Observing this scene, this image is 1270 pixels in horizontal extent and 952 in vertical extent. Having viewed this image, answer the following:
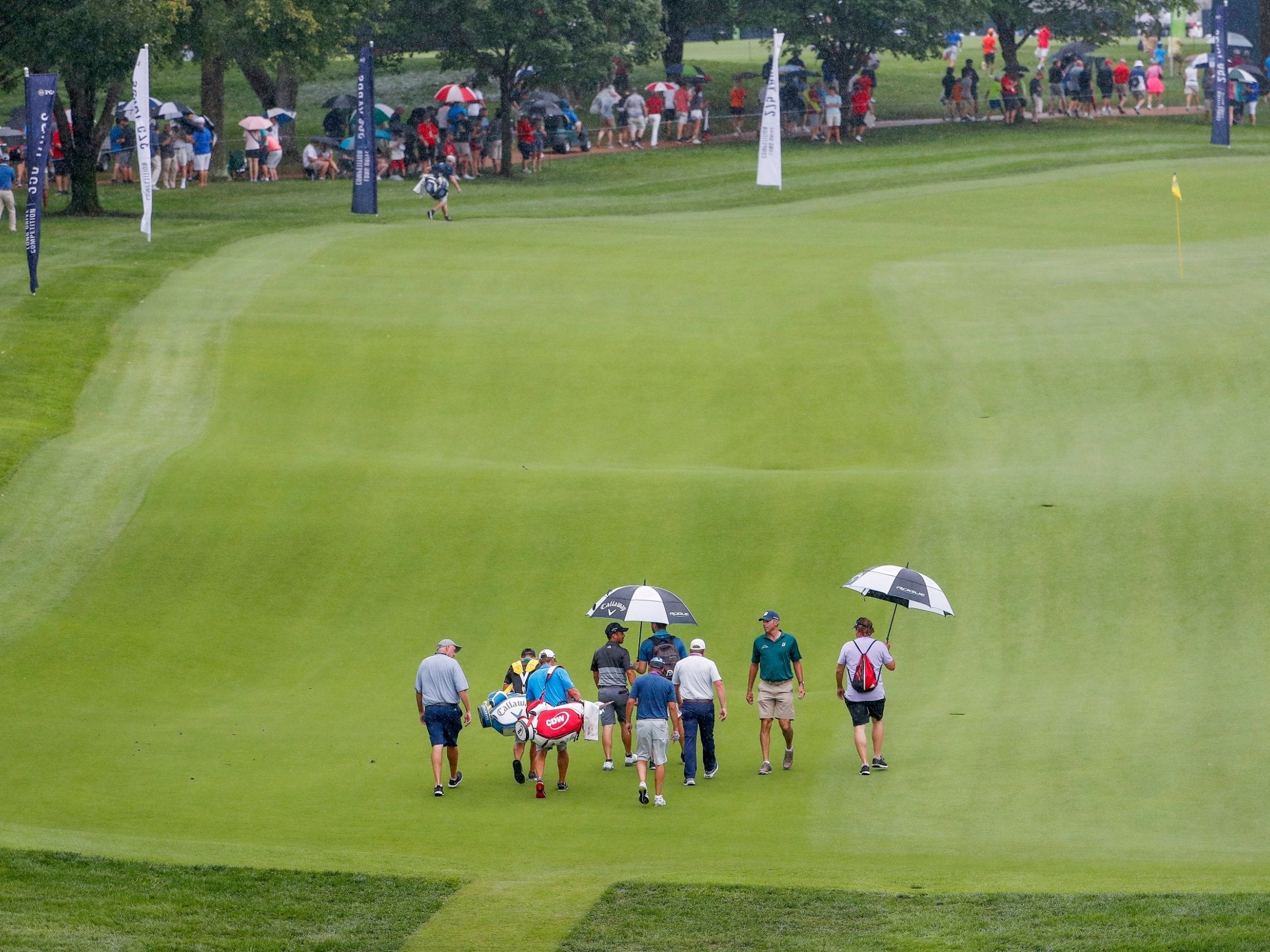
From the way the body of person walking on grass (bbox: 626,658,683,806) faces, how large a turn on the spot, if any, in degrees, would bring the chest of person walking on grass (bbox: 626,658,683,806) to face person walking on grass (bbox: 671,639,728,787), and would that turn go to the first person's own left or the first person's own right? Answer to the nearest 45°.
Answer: approximately 45° to the first person's own right

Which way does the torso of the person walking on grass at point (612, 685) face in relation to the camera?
away from the camera

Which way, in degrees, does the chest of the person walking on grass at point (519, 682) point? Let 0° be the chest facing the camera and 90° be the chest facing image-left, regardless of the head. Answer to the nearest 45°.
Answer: approximately 180°

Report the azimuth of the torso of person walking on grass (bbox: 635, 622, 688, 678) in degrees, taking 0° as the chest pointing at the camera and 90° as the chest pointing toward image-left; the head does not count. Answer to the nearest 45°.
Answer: approximately 180°

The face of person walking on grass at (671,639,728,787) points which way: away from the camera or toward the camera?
away from the camera

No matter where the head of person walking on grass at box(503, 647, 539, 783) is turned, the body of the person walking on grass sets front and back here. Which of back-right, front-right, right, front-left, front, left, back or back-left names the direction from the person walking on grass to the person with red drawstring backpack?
right
